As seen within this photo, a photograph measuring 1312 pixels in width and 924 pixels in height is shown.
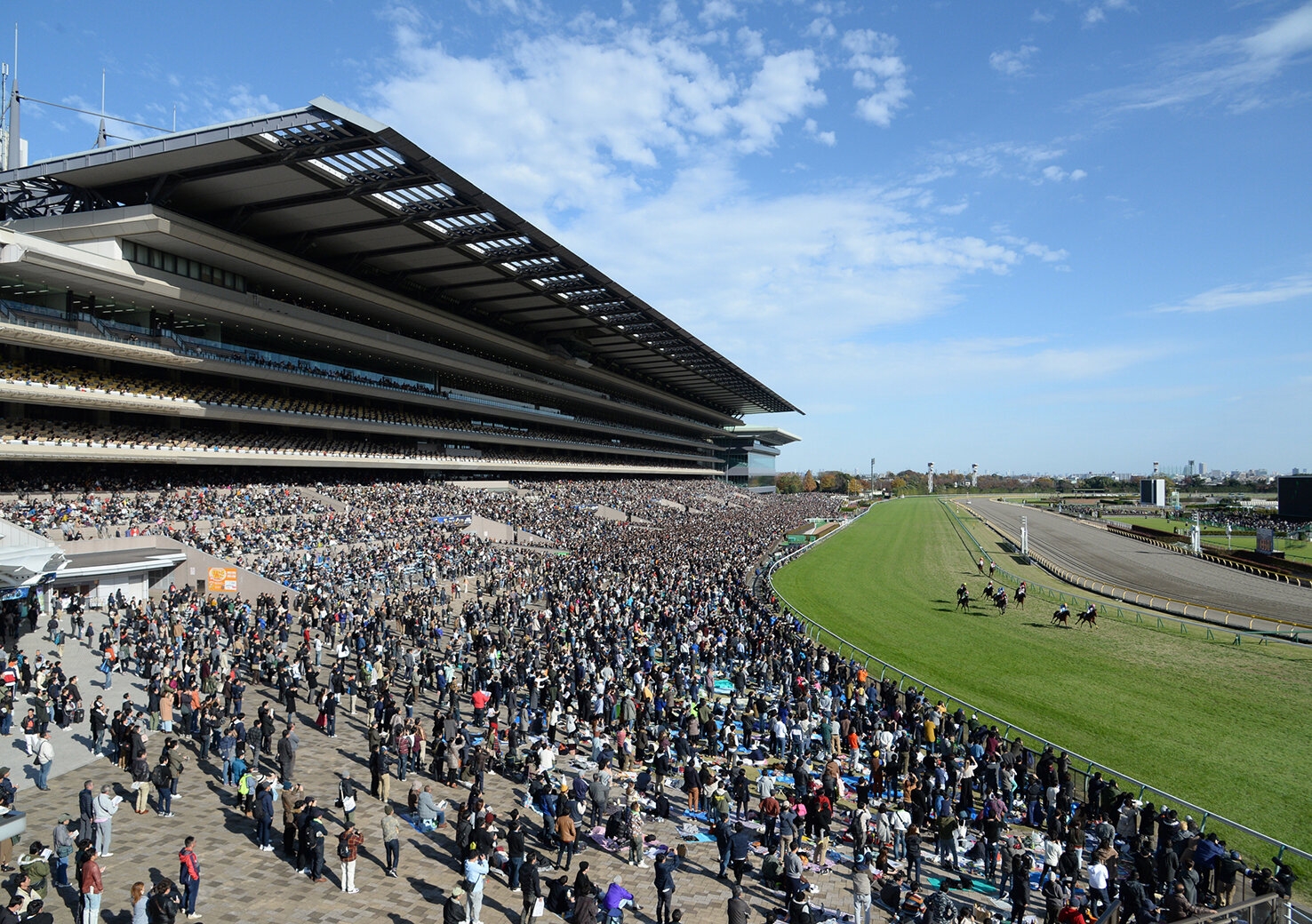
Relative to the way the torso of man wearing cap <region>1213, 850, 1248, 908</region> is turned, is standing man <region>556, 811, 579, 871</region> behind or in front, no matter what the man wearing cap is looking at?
behind

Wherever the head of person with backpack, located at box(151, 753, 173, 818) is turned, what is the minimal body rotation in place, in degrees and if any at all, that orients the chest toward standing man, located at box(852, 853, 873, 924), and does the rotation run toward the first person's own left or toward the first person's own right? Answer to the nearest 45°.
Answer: approximately 90° to the first person's own right

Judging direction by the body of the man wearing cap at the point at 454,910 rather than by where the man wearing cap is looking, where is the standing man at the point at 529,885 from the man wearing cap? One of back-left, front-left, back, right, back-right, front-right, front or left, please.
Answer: front

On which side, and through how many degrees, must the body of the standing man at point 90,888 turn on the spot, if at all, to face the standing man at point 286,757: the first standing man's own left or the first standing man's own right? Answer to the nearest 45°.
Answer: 0° — they already face them

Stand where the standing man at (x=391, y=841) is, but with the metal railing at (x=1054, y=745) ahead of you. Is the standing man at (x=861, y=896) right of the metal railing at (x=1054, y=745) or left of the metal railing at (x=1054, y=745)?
right

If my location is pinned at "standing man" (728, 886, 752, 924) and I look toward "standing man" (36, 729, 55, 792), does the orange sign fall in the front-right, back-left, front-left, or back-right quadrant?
front-right

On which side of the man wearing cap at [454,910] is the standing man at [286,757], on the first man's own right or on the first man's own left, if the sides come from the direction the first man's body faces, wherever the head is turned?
on the first man's own left

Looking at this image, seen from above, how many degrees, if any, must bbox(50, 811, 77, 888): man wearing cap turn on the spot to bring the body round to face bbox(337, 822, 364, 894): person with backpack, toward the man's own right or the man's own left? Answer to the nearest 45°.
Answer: approximately 45° to the man's own right

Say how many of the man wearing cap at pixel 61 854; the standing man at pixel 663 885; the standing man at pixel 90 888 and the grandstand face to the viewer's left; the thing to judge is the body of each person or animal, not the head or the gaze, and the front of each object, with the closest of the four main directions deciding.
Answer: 0

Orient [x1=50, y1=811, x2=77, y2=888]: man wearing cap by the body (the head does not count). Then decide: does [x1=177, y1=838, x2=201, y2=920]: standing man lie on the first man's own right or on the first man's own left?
on the first man's own right

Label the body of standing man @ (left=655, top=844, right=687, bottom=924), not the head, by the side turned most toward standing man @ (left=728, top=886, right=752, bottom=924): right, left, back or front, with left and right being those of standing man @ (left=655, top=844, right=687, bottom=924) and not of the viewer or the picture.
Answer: right

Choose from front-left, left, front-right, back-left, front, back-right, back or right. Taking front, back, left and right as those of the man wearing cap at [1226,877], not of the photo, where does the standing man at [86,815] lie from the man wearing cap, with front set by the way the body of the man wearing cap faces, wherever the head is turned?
back

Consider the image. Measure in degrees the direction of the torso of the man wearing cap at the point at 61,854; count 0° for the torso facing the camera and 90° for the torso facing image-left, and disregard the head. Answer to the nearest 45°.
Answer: approximately 270°

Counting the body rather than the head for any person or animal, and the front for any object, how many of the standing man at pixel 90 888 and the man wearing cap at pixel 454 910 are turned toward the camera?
0
